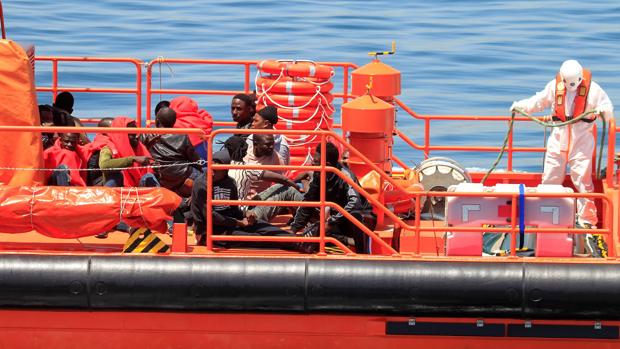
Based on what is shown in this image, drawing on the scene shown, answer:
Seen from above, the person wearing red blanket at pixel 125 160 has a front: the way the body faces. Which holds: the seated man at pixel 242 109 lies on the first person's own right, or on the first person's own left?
on the first person's own left

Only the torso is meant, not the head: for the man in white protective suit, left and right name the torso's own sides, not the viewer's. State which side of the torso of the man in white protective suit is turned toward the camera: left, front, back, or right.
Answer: front

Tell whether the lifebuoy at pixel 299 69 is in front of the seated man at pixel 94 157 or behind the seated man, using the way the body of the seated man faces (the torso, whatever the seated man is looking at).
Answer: in front

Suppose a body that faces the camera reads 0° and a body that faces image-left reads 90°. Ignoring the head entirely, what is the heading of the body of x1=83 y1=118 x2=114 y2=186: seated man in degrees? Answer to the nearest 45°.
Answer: approximately 270°

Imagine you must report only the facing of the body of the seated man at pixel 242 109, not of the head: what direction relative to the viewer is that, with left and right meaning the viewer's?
facing the viewer and to the left of the viewer

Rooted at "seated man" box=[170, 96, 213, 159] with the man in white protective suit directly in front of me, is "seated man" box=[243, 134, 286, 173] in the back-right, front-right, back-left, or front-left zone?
front-right

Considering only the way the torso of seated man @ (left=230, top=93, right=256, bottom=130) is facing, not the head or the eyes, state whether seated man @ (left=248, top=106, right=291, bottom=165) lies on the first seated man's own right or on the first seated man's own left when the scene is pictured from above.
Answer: on the first seated man's own left

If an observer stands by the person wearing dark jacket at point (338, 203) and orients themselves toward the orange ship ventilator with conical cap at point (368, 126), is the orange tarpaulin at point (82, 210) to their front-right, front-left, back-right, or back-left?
back-left

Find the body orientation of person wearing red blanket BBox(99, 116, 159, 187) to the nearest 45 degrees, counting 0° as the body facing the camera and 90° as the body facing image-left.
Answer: approximately 315°
